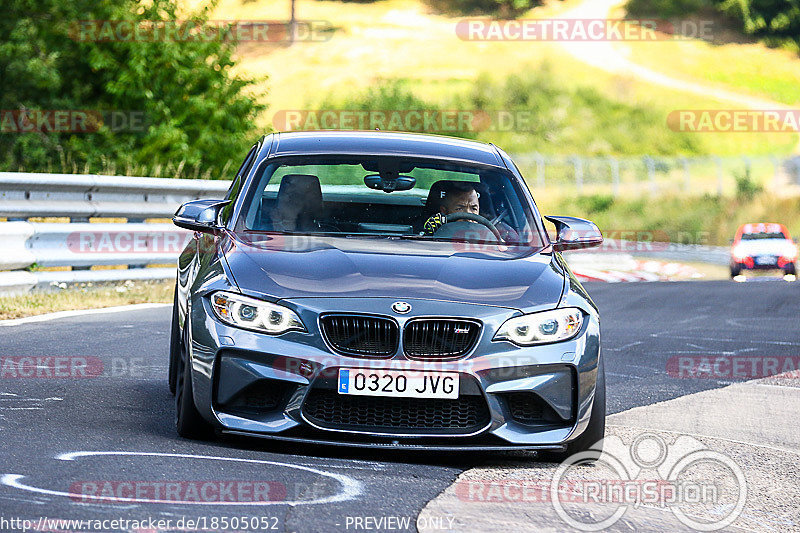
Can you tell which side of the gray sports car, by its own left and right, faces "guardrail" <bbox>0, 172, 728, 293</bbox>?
back

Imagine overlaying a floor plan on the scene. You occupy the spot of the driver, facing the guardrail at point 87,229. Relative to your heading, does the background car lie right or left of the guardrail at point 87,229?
right

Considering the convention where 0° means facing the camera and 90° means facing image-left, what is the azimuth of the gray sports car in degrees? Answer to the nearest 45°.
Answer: approximately 0°

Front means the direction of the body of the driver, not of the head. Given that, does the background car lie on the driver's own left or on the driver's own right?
on the driver's own left
